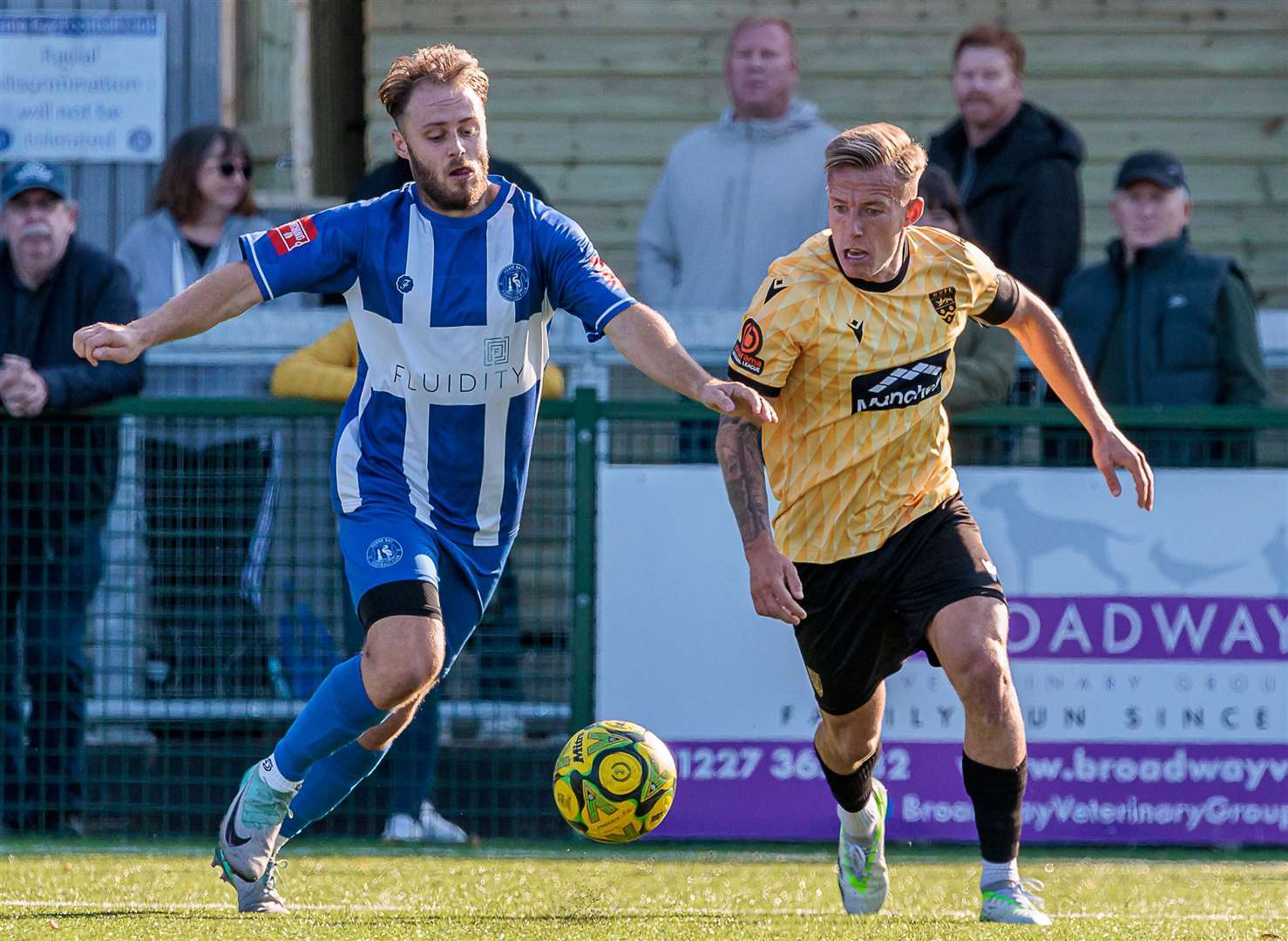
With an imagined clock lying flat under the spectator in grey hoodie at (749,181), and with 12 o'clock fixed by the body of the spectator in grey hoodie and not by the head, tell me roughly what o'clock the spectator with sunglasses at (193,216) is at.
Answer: The spectator with sunglasses is roughly at 3 o'clock from the spectator in grey hoodie.

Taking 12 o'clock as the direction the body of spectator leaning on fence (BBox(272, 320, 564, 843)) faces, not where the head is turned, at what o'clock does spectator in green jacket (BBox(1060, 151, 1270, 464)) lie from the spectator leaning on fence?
The spectator in green jacket is roughly at 9 o'clock from the spectator leaning on fence.

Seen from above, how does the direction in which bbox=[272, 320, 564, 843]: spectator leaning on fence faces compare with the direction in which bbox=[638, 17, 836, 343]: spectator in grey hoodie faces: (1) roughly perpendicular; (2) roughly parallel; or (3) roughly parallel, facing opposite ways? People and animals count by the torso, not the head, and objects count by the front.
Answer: roughly parallel

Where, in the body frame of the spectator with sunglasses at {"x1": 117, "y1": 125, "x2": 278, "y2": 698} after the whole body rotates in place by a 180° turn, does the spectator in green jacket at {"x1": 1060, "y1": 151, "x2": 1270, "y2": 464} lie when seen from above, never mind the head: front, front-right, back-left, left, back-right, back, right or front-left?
back-right

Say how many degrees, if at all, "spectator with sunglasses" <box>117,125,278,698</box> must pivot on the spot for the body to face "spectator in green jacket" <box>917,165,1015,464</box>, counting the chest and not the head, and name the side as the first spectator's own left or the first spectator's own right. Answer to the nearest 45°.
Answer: approximately 45° to the first spectator's own left

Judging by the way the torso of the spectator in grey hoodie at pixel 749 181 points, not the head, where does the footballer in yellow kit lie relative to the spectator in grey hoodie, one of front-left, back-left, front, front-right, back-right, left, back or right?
front

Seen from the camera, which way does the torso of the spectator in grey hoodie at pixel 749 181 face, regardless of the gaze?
toward the camera

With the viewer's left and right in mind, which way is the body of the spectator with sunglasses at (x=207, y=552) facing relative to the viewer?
facing the viewer and to the right of the viewer

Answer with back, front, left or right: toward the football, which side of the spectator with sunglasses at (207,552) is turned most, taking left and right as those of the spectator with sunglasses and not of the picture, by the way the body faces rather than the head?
front
